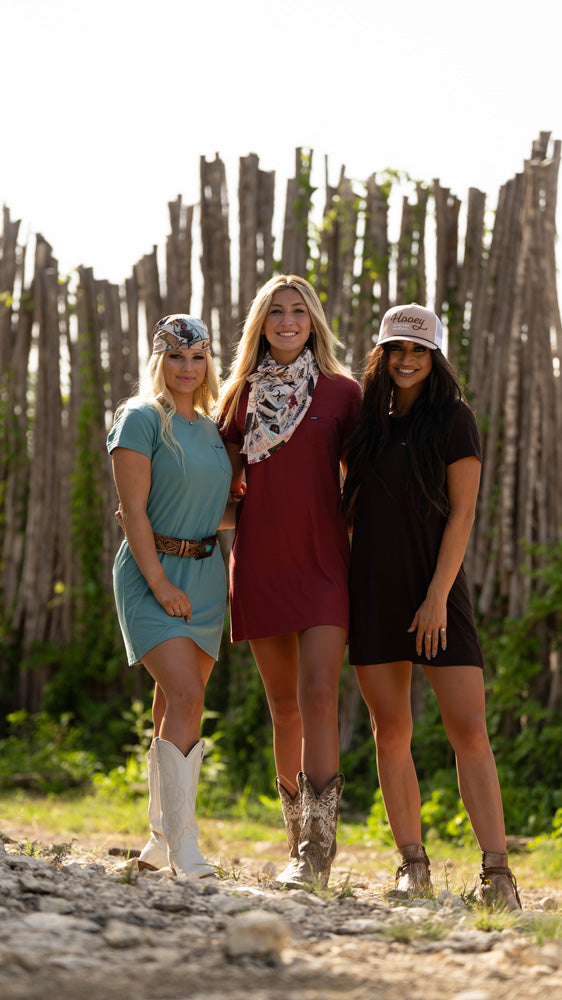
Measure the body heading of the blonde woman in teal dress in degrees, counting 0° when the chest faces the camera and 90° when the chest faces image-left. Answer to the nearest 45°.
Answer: approximately 315°

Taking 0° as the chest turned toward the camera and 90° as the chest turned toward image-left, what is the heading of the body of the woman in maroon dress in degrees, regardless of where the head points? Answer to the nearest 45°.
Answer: approximately 0°

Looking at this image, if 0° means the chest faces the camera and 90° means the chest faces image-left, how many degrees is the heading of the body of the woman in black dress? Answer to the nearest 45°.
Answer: approximately 0°

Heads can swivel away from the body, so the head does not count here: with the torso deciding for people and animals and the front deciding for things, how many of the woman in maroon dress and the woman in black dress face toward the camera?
2

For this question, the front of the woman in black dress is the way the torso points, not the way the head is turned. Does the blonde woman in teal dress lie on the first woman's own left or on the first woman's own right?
on the first woman's own right
